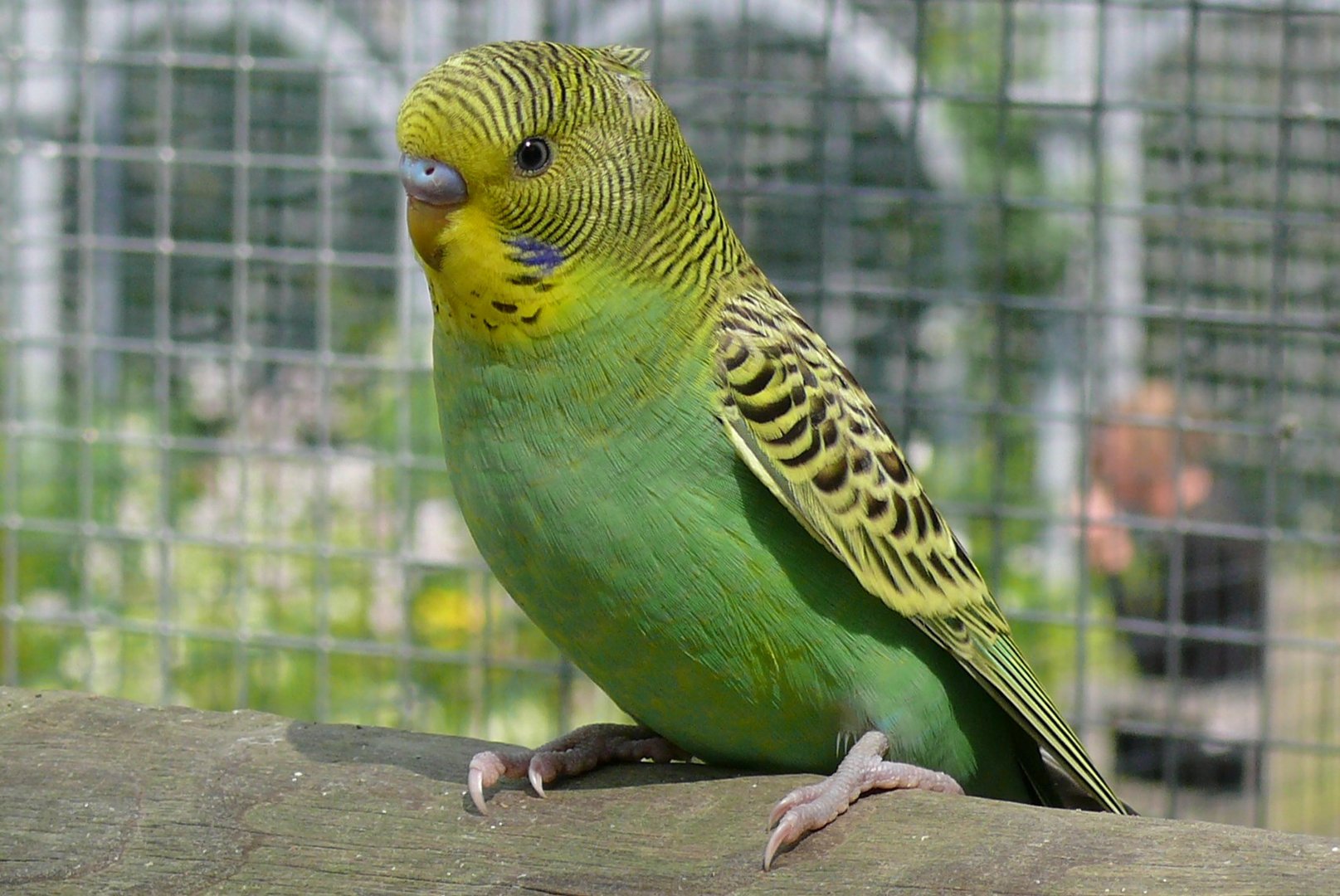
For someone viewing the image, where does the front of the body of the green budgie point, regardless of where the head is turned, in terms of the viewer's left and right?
facing the viewer and to the left of the viewer
